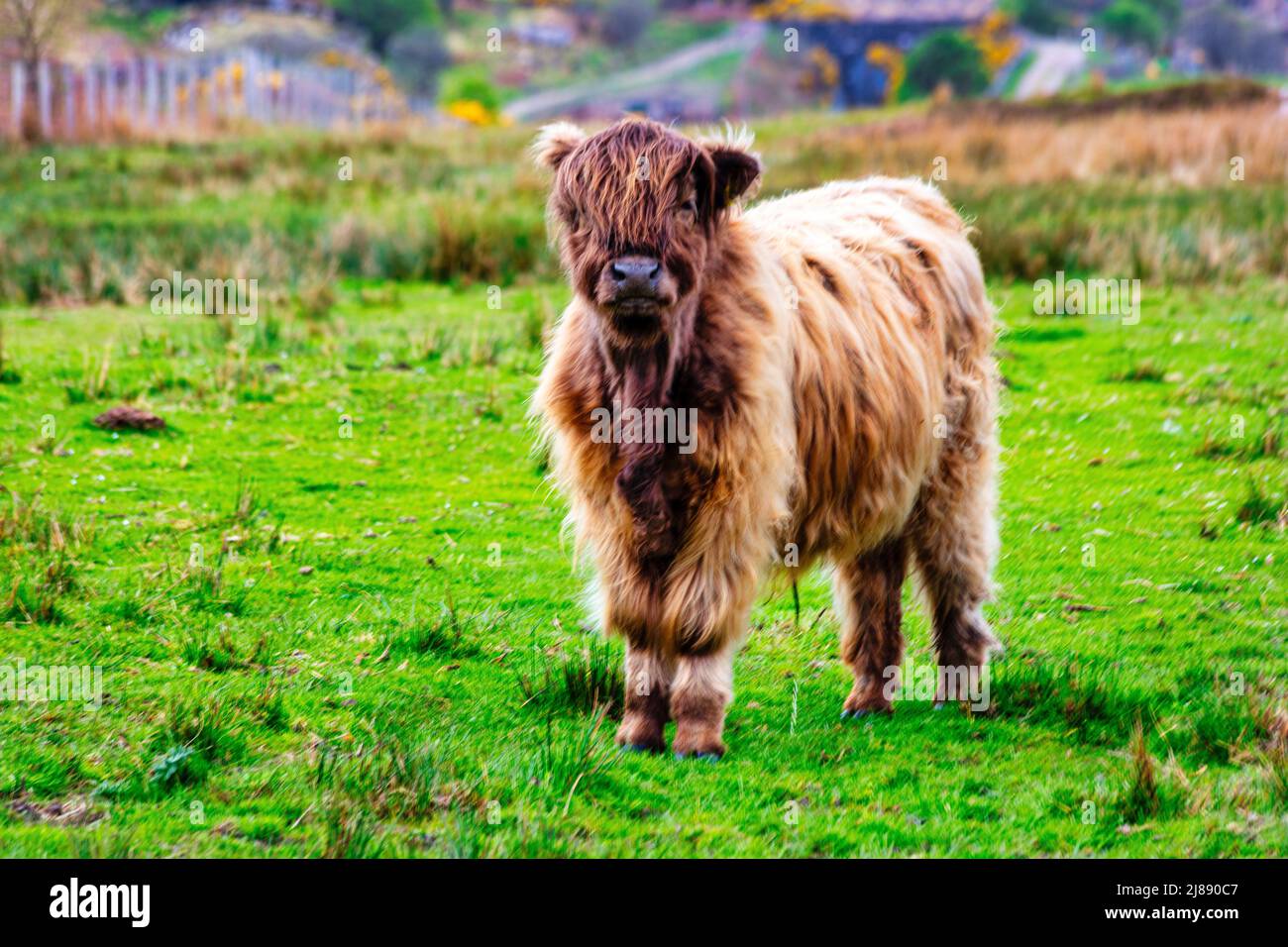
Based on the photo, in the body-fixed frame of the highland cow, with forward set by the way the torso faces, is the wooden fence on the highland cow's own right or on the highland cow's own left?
on the highland cow's own right

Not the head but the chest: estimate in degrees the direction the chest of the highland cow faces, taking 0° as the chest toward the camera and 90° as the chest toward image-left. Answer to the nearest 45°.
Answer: approximately 45°

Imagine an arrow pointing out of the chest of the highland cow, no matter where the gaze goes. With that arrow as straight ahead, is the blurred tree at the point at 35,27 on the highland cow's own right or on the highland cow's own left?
on the highland cow's own right

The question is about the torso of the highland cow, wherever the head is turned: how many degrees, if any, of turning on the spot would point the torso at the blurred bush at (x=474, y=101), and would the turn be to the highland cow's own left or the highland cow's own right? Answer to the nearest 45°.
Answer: approximately 135° to the highland cow's own right
